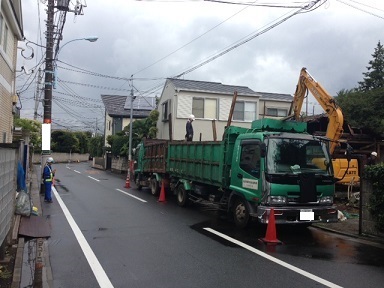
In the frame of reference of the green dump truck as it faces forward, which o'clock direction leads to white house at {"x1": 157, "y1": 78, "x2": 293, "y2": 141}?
The white house is roughly at 7 o'clock from the green dump truck.

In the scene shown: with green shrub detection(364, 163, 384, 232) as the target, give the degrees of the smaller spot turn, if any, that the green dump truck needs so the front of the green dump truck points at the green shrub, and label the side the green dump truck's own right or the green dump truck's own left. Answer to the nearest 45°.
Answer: approximately 45° to the green dump truck's own left

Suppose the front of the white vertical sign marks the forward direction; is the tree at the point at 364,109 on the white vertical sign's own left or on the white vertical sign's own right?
on the white vertical sign's own left

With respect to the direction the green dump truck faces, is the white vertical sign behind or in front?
behind

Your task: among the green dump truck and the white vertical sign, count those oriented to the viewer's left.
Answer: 0

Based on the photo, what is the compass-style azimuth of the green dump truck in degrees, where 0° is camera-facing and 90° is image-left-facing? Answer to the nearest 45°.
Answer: approximately 315°

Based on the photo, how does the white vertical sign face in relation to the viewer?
toward the camera
